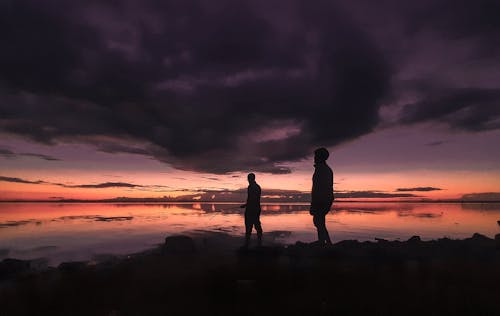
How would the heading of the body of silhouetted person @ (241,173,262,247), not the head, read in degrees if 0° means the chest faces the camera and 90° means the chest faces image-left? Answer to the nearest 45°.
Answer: approximately 90°

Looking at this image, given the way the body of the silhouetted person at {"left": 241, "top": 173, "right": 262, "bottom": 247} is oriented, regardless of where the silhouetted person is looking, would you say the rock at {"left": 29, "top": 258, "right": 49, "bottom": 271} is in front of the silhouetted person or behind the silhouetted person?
in front

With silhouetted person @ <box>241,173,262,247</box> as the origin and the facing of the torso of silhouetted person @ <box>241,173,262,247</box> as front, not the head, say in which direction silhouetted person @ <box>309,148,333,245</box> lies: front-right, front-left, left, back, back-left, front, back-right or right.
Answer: back-left
